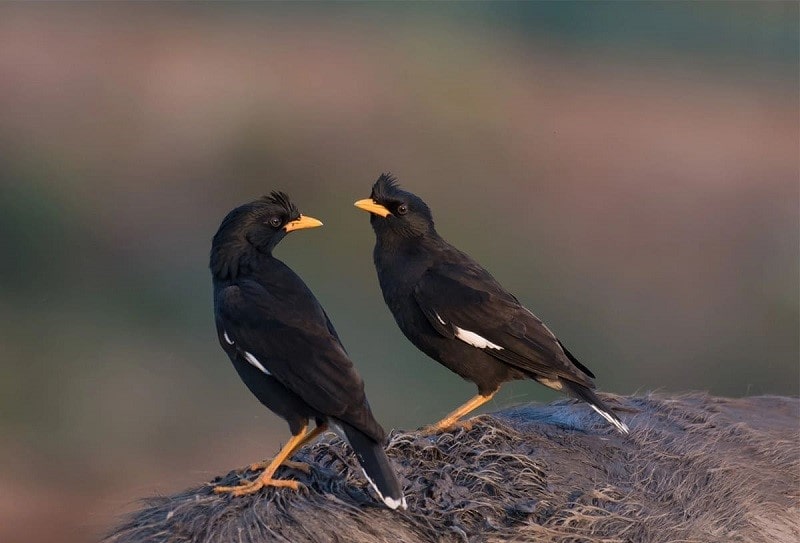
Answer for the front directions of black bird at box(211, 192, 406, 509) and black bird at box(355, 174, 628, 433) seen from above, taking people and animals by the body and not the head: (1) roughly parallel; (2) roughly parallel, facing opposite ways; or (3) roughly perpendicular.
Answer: roughly parallel

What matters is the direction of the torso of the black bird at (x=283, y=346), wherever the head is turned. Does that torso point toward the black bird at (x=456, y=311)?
no

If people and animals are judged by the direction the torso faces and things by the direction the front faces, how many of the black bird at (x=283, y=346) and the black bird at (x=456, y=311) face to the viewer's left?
2

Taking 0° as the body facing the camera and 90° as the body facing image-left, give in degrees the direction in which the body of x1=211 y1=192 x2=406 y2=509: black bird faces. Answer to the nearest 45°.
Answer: approximately 90°

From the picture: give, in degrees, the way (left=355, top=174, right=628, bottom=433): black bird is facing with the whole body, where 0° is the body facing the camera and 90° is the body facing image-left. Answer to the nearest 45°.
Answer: approximately 90°
